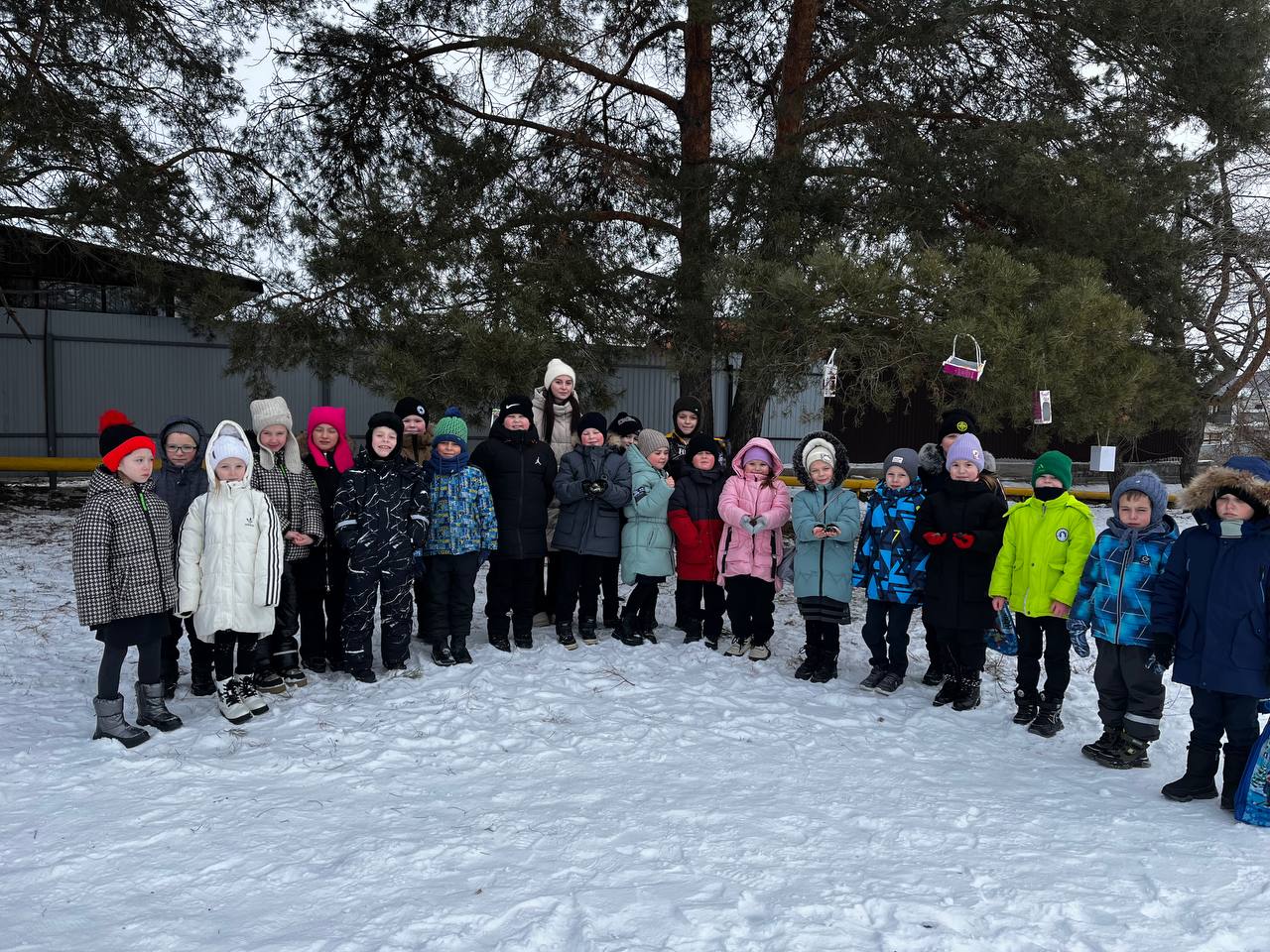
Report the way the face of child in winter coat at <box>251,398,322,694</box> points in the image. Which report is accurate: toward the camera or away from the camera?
toward the camera

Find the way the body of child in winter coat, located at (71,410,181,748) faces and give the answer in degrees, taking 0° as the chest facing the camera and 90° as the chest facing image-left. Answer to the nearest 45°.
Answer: approximately 315°

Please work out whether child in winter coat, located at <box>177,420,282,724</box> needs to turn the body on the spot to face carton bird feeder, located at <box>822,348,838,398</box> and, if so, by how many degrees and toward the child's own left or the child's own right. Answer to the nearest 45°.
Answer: approximately 90° to the child's own left

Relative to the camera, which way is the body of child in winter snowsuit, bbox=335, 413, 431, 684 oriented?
toward the camera

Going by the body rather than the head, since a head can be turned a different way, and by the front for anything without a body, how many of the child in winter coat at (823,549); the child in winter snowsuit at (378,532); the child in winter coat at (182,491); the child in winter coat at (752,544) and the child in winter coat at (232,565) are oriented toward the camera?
5

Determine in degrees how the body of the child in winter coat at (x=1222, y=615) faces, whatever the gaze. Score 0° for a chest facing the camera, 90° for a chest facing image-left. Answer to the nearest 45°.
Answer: approximately 45°

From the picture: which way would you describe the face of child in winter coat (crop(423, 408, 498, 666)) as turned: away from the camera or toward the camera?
toward the camera

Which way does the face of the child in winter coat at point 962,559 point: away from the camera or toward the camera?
toward the camera

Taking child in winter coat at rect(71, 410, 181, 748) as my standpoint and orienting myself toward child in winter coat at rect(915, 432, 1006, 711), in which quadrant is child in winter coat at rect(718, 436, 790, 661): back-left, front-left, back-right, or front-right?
front-left

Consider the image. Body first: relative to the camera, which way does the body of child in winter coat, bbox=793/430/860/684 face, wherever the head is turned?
toward the camera

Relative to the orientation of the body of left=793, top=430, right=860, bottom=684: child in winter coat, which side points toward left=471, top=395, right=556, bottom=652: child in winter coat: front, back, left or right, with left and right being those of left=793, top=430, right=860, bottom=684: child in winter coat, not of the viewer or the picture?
right

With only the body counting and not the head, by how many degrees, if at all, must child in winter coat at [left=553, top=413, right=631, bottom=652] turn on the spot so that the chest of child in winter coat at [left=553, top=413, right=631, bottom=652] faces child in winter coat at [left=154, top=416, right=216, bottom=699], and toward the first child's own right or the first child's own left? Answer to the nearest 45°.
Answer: approximately 45° to the first child's own right

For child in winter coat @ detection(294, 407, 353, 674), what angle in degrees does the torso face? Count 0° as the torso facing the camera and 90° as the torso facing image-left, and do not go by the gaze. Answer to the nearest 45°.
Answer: approximately 0°

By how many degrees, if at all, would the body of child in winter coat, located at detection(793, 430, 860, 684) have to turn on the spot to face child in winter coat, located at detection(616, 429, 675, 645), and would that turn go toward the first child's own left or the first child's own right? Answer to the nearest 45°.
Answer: approximately 90° to the first child's own right

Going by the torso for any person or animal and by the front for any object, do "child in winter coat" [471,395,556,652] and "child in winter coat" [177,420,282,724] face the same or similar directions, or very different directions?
same or similar directions

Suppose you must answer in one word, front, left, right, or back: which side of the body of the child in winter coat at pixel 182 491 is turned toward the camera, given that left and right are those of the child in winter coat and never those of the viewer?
front

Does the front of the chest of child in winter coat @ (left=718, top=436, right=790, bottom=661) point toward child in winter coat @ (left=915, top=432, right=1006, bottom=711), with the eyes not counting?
no

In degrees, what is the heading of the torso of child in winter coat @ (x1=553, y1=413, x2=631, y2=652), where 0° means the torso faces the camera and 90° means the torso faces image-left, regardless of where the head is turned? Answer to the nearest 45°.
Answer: approximately 0°
